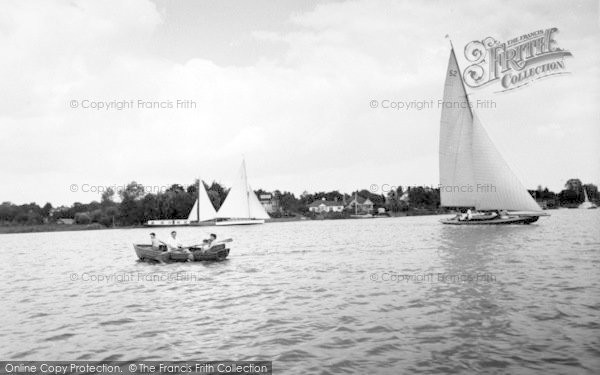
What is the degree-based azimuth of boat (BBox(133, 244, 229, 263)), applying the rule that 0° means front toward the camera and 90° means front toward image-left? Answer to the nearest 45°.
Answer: approximately 90°
